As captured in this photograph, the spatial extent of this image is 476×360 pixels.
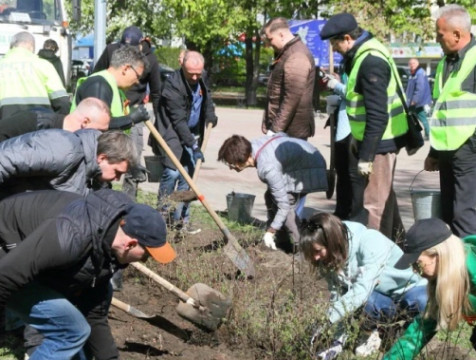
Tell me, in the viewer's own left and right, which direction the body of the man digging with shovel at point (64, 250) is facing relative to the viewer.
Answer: facing to the right of the viewer

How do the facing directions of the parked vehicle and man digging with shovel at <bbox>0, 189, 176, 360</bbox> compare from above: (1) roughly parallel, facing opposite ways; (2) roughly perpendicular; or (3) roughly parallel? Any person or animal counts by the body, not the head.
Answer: roughly perpendicular

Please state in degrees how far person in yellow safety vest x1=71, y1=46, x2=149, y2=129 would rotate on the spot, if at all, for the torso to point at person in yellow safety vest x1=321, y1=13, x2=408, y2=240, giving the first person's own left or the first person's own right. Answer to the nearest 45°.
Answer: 0° — they already face them

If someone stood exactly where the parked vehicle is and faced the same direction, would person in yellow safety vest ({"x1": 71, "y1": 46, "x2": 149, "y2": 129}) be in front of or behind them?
in front

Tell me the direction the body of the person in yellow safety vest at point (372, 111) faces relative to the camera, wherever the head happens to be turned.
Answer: to the viewer's left

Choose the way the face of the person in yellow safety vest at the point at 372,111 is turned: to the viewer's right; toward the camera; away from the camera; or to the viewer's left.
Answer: to the viewer's left

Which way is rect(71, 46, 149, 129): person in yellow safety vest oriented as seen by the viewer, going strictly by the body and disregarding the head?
to the viewer's right

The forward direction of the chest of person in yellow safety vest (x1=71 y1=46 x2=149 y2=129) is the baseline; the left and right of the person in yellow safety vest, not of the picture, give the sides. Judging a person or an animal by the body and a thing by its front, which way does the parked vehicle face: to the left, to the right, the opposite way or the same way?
to the right

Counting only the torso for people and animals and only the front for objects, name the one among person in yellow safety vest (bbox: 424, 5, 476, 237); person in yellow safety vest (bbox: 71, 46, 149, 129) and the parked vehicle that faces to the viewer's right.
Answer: person in yellow safety vest (bbox: 71, 46, 149, 129)

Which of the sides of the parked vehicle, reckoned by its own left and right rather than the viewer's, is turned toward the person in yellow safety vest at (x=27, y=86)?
front

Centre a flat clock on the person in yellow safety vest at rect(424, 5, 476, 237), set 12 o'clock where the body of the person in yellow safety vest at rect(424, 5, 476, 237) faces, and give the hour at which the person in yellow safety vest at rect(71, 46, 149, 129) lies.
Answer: the person in yellow safety vest at rect(71, 46, 149, 129) is roughly at 1 o'clock from the person in yellow safety vest at rect(424, 5, 476, 237).

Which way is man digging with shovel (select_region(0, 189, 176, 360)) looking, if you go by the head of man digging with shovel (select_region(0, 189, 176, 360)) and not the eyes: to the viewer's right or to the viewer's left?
to the viewer's right
